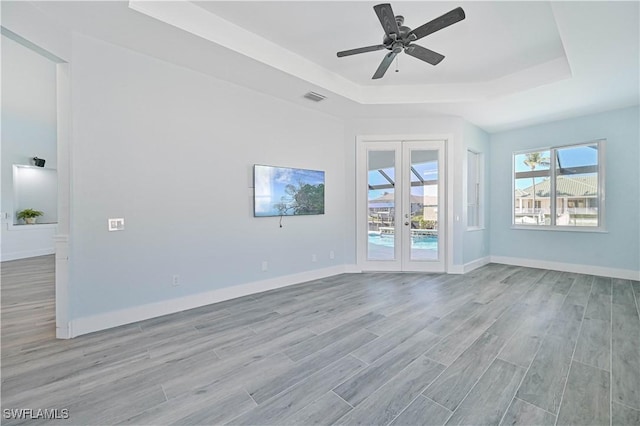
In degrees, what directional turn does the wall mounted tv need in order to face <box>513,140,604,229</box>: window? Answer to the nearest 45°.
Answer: approximately 45° to its left

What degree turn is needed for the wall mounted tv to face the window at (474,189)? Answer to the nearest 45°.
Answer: approximately 45° to its left

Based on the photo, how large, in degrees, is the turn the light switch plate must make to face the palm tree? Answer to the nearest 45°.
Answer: approximately 90° to its left

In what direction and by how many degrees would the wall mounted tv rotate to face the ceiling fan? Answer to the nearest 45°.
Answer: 0° — it already faces it

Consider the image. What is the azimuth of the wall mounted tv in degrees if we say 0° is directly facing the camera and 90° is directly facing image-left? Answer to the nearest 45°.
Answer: approximately 315°

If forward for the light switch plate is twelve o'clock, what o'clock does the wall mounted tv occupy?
The wall mounted tv is roughly at 9 o'clock from the light switch plate.
